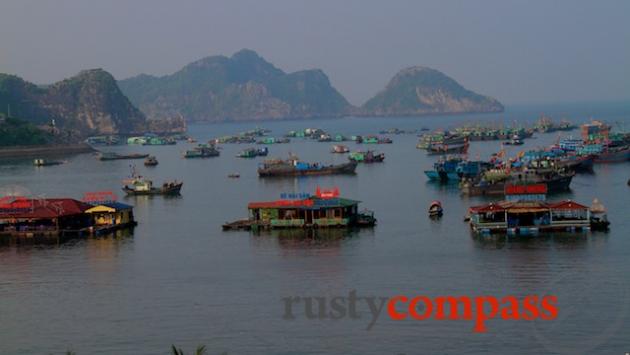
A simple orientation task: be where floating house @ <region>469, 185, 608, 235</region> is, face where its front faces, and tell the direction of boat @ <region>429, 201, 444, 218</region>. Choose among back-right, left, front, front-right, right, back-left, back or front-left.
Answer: back-right

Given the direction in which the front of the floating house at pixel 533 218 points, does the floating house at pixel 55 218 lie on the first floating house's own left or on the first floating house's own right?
on the first floating house's own right

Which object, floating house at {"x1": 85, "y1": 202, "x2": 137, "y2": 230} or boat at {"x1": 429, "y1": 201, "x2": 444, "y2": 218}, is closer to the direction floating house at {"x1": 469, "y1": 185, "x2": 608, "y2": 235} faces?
the floating house

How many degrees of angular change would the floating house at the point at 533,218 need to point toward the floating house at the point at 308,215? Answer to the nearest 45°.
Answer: approximately 90° to its right

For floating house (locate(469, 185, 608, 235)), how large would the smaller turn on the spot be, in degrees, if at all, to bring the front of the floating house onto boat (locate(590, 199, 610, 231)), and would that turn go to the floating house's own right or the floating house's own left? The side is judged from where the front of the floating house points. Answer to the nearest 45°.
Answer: approximately 135° to the floating house's own left

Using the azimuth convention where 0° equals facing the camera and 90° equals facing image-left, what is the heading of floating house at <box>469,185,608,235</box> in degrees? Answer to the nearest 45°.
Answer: approximately 0°

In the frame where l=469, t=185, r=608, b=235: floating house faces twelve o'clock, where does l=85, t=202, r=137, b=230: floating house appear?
l=85, t=202, r=137, b=230: floating house is roughly at 3 o'clock from l=469, t=185, r=608, b=235: floating house.

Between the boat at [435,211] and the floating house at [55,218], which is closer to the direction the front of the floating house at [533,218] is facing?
the floating house
